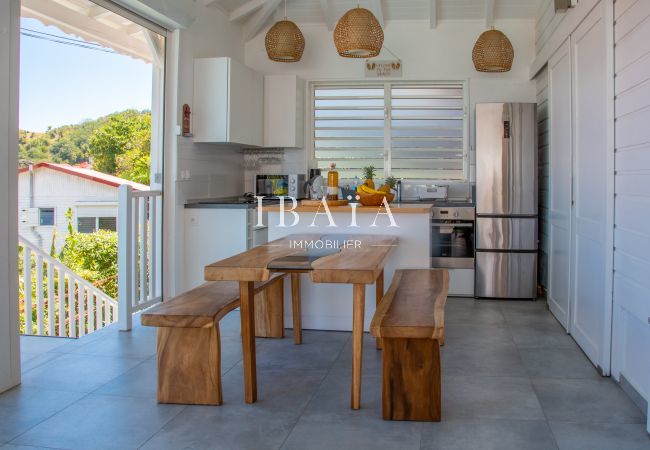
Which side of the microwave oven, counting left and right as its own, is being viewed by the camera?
front

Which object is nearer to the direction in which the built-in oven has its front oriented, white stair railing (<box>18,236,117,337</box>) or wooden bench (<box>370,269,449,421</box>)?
the wooden bench

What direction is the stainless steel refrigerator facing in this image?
toward the camera

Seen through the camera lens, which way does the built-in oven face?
facing the viewer
